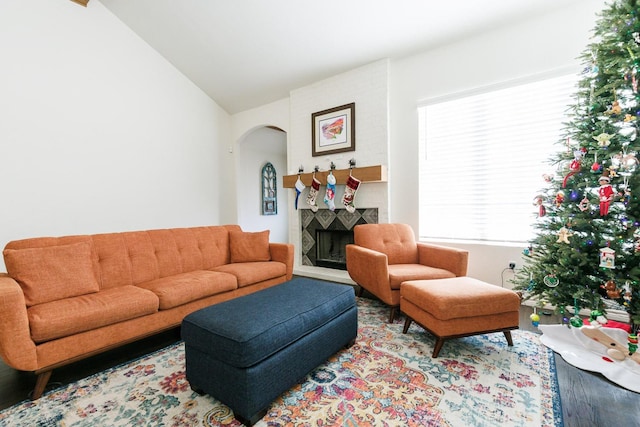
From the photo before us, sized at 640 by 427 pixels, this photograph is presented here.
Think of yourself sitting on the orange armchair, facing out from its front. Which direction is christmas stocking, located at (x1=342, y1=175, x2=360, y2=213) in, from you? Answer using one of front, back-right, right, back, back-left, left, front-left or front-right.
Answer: back

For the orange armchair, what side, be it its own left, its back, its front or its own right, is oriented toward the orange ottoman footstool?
front

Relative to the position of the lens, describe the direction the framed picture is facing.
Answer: facing the viewer and to the left of the viewer

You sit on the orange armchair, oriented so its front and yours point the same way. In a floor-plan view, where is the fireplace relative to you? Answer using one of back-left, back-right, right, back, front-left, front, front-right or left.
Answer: back

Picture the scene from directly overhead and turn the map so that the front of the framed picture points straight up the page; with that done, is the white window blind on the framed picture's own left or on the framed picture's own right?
on the framed picture's own left

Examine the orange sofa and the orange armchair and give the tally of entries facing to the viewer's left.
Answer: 0

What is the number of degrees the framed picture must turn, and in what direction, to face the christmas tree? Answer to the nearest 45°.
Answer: approximately 90° to its left
